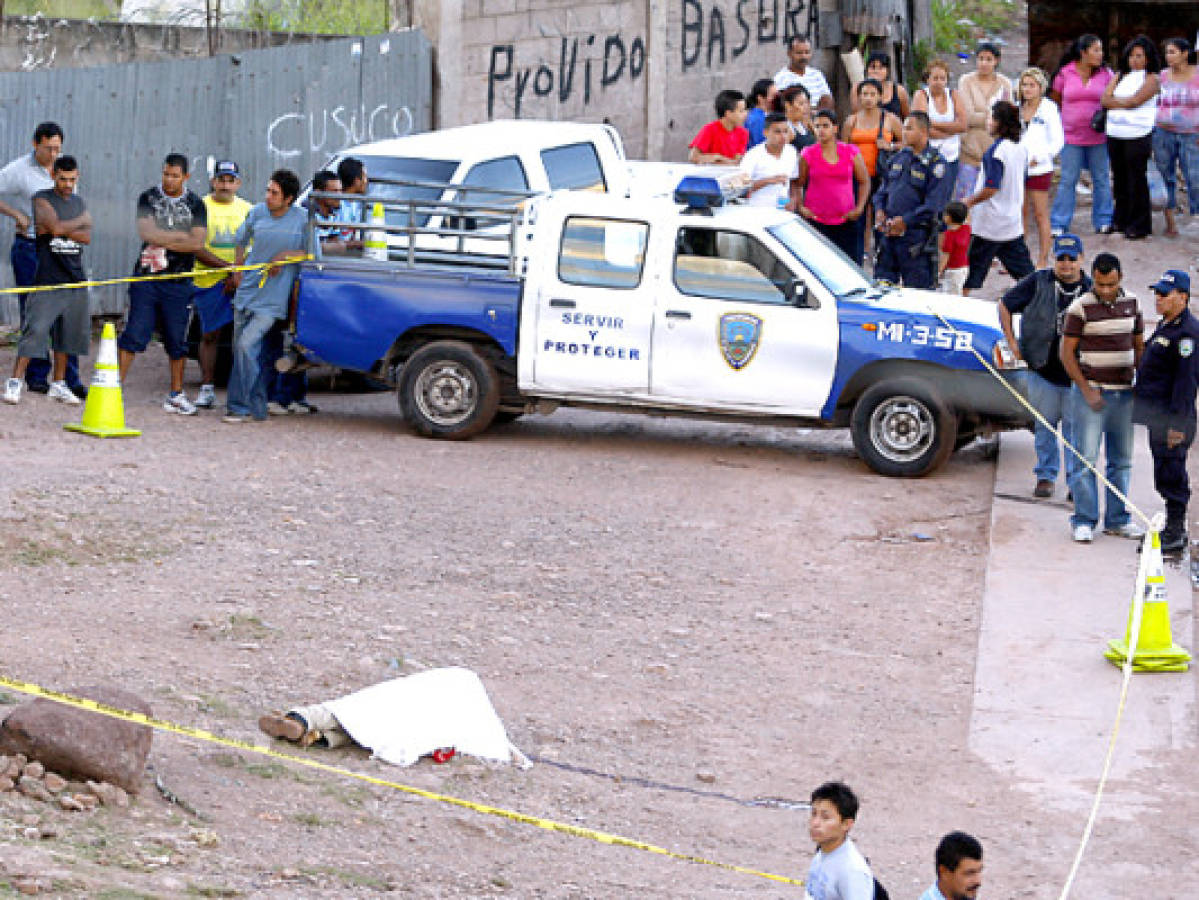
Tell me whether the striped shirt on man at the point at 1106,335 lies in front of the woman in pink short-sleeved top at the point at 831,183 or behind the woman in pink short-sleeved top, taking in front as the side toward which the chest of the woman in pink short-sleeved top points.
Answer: in front

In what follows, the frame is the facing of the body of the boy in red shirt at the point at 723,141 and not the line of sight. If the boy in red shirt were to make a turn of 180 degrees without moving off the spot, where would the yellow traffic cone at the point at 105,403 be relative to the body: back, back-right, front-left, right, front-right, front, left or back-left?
left

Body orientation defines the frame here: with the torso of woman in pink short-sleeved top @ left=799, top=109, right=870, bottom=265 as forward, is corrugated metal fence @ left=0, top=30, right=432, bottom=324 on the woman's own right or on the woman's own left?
on the woman's own right

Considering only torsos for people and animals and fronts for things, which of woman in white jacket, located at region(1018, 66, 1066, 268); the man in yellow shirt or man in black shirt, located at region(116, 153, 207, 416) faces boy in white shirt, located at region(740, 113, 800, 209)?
the woman in white jacket

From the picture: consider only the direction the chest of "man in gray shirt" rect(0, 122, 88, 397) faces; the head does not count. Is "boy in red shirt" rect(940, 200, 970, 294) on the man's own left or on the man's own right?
on the man's own left

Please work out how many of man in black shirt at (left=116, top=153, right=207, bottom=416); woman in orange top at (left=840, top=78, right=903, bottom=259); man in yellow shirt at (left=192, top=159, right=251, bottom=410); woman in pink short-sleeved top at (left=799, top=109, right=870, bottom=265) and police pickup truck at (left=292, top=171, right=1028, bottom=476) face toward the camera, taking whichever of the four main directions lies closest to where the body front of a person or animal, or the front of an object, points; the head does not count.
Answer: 4

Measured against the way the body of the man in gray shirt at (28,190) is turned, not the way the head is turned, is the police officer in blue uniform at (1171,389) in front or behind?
in front

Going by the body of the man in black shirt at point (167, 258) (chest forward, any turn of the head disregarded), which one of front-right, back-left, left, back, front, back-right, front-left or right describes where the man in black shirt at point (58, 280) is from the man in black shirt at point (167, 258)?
right

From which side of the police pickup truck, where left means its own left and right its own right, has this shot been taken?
right

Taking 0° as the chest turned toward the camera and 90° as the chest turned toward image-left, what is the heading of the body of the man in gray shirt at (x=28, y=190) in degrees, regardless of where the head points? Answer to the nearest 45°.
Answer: approximately 315°

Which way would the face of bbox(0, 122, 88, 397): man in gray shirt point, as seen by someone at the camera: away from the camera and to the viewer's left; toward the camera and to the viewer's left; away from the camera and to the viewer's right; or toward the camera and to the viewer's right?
toward the camera and to the viewer's right

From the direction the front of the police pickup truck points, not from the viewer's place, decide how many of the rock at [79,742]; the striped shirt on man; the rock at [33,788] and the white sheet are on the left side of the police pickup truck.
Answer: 0

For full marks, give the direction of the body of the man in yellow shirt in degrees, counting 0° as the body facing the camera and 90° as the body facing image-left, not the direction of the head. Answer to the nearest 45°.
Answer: approximately 0°

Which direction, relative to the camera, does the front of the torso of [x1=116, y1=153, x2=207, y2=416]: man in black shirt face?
toward the camera

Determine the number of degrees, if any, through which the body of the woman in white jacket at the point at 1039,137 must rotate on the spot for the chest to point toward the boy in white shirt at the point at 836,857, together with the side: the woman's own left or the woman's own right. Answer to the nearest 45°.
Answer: approximately 45° to the woman's own left

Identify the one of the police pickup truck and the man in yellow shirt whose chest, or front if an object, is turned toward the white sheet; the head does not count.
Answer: the man in yellow shirt

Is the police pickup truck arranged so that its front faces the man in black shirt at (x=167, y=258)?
no
